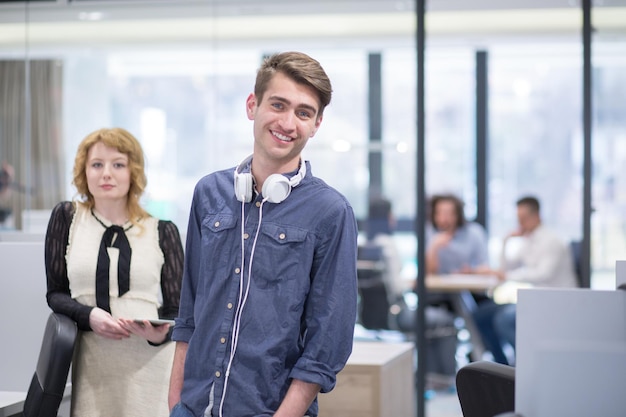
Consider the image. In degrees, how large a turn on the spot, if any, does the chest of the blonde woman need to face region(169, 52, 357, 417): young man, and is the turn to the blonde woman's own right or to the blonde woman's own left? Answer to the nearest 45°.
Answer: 0° — they already face them

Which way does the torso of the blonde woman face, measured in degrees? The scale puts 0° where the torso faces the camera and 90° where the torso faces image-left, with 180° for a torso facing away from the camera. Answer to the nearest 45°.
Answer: approximately 0°

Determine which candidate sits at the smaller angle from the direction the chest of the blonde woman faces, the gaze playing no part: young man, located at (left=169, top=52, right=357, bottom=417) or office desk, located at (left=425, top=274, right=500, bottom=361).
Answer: the young man

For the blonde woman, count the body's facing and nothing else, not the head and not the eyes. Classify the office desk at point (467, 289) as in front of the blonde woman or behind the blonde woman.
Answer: behind

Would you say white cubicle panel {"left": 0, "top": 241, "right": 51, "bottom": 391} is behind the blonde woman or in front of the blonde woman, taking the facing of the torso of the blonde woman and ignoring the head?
behind

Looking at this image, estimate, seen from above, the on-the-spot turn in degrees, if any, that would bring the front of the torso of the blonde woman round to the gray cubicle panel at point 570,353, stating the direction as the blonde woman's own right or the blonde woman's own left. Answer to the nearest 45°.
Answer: approximately 45° to the blonde woman's own left

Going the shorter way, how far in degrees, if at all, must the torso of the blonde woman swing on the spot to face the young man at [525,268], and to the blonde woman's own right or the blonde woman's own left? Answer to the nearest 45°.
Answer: approximately 135° to the blonde woman's own left

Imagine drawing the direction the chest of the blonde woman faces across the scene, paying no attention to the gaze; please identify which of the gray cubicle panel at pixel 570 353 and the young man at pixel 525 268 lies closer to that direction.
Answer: the gray cubicle panel
